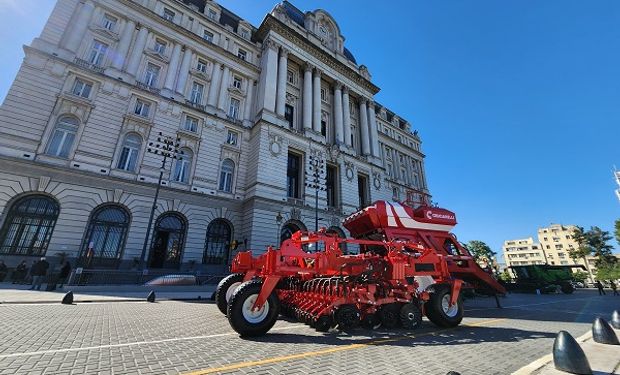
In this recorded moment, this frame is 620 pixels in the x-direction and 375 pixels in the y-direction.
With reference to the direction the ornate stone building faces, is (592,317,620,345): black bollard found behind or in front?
in front

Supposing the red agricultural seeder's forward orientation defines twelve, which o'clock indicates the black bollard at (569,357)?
The black bollard is roughly at 3 o'clock from the red agricultural seeder.

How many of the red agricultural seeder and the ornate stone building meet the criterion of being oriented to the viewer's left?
0

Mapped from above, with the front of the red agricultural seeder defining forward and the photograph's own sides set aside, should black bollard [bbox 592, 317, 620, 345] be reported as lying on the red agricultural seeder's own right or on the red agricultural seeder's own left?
on the red agricultural seeder's own right

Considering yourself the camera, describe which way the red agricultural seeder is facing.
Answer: facing away from the viewer and to the right of the viewer

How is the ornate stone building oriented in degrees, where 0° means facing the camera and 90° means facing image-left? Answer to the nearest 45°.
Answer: approximately 315°

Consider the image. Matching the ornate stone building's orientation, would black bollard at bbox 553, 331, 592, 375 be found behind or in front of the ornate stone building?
in front

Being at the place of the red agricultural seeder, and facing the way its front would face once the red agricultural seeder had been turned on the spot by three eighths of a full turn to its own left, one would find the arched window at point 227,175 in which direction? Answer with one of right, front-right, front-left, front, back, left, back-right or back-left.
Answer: front-right
